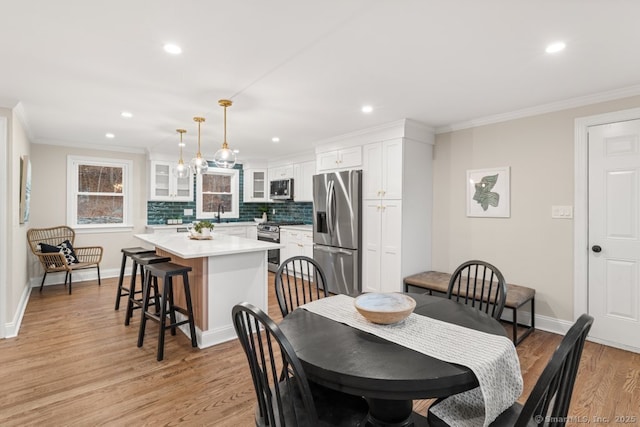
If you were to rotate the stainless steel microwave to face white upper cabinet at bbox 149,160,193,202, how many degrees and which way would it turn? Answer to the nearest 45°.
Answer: approximately 45° to its right

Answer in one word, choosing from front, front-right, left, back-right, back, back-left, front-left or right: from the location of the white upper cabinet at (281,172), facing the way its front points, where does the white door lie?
left

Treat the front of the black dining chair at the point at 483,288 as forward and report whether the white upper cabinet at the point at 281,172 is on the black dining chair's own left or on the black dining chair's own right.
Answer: on the black dining chair's own right

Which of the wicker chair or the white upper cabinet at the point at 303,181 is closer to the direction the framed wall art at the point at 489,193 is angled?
the wicker chair

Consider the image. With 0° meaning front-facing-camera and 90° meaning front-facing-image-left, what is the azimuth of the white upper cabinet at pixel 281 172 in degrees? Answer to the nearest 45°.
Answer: approximately 45°

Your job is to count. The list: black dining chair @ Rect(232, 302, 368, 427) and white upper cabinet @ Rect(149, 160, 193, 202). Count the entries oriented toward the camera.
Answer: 1

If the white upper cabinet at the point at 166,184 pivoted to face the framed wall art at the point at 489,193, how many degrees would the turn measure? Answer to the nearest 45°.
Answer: approximately 45° to its left

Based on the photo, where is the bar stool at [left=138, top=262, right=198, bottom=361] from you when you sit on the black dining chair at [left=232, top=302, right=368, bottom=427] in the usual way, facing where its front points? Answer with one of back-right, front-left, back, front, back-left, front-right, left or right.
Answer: left

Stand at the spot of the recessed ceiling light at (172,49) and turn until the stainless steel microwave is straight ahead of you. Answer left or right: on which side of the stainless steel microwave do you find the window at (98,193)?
left

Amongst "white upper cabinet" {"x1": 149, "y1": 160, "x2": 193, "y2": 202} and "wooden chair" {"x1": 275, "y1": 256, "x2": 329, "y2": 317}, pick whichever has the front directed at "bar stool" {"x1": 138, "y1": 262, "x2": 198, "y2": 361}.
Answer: the white upper cabinet

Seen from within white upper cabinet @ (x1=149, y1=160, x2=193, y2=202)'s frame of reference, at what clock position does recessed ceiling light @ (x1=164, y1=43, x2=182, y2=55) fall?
The recessed ceiling light is roughly at 12 o'clock from the white upper cabinet.
